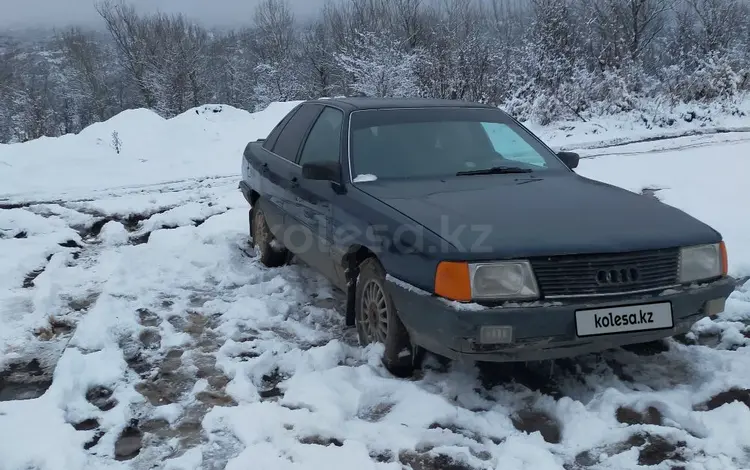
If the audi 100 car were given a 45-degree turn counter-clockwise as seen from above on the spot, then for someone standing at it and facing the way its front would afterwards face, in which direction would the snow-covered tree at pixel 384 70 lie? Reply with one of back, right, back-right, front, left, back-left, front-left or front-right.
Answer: left

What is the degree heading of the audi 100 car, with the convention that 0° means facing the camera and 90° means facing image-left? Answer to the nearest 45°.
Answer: approximately 315°
